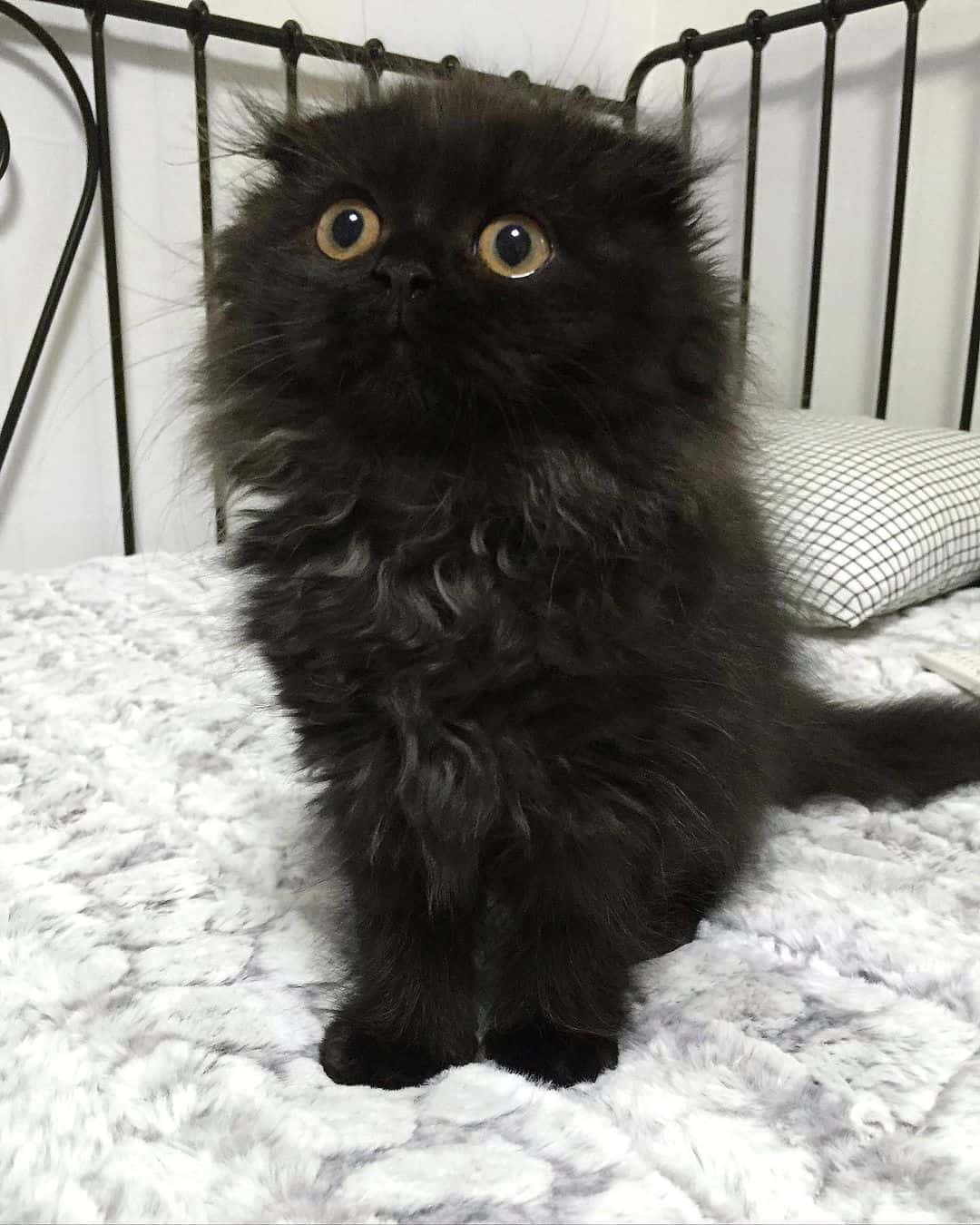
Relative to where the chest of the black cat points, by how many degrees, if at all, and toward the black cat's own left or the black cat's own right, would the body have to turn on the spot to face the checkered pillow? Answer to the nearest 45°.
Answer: approximately 180°

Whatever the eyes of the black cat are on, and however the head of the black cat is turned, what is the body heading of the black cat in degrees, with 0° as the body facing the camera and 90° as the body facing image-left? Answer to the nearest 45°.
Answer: approximately 45°
